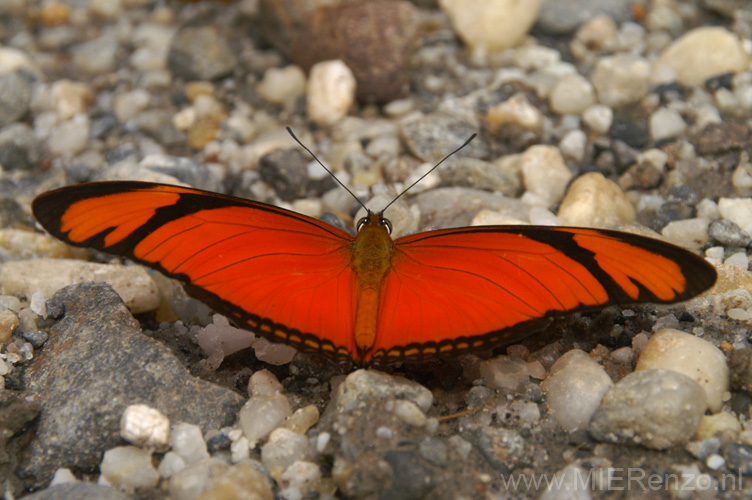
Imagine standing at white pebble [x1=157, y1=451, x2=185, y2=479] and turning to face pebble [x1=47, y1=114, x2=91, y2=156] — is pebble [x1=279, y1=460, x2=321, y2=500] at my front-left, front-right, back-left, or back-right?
back-right

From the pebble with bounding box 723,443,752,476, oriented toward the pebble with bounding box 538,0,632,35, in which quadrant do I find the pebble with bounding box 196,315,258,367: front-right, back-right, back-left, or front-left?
front-left

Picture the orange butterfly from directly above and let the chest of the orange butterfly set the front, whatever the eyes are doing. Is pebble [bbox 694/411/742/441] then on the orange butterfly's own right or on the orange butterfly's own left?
on the orange butterfly's own right

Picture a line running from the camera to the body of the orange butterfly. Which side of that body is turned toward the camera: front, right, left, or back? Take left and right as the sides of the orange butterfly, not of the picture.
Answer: back

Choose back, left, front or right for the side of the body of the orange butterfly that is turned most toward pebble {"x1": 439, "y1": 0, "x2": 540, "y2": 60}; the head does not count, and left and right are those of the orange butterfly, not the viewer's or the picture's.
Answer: front

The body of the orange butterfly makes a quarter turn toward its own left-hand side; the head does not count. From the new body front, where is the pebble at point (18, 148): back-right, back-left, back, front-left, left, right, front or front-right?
front-right

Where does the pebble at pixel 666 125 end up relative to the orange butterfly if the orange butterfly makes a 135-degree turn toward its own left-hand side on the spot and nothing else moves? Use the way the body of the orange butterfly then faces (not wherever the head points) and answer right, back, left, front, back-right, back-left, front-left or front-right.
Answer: back

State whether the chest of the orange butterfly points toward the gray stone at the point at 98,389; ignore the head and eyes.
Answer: no

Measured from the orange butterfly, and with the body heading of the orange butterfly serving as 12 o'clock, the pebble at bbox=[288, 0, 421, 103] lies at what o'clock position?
The pebble is roughly at 12 o'clock from the orange butterfly.

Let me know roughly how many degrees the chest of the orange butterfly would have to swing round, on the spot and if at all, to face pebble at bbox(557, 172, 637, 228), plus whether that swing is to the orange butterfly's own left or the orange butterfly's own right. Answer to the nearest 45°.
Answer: approximately 45° to the orange butterfly's own right

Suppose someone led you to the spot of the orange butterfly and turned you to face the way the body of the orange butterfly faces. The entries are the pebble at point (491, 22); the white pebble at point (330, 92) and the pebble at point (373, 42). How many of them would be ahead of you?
3

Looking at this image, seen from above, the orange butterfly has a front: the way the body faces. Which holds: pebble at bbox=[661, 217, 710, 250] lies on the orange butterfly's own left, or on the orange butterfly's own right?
on the orange butterfly's own right

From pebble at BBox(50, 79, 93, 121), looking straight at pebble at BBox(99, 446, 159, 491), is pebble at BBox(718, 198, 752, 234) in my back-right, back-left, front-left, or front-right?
front-left

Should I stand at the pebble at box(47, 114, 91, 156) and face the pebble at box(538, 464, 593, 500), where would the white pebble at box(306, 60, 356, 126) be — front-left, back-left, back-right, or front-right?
front-left

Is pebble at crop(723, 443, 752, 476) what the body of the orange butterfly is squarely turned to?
no

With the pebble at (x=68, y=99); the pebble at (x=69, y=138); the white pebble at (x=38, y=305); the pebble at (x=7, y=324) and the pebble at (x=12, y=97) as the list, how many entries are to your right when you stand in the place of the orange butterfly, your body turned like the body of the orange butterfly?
0

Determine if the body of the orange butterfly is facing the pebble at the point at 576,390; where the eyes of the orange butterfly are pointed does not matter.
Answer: no
